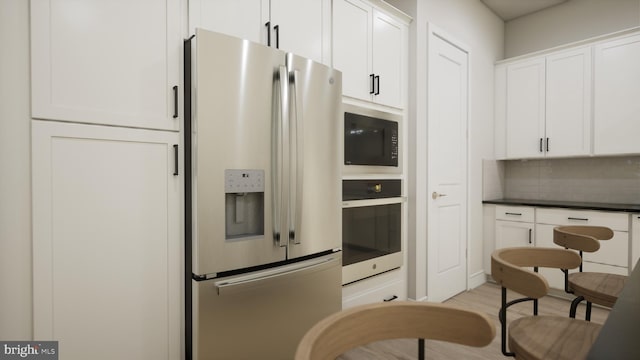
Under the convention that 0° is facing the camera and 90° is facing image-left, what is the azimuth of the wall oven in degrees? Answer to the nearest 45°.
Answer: approximately 315°

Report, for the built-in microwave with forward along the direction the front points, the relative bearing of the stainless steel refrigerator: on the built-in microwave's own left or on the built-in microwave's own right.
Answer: on the built-in microwave's own right

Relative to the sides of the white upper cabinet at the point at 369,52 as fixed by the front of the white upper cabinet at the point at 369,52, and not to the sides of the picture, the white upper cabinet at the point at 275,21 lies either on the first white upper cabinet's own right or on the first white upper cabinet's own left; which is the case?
on the first white upper cabinet's own right

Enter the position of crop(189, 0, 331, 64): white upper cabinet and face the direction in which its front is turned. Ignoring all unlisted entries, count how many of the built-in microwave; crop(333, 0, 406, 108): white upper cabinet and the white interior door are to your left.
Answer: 3

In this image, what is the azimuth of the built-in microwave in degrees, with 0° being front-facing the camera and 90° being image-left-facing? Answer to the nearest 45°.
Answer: approximately 315°

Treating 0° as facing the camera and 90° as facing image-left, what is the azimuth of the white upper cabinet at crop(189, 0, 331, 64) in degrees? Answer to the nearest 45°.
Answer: approximately 315°

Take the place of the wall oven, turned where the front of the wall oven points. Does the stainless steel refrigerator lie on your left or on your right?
on your right
